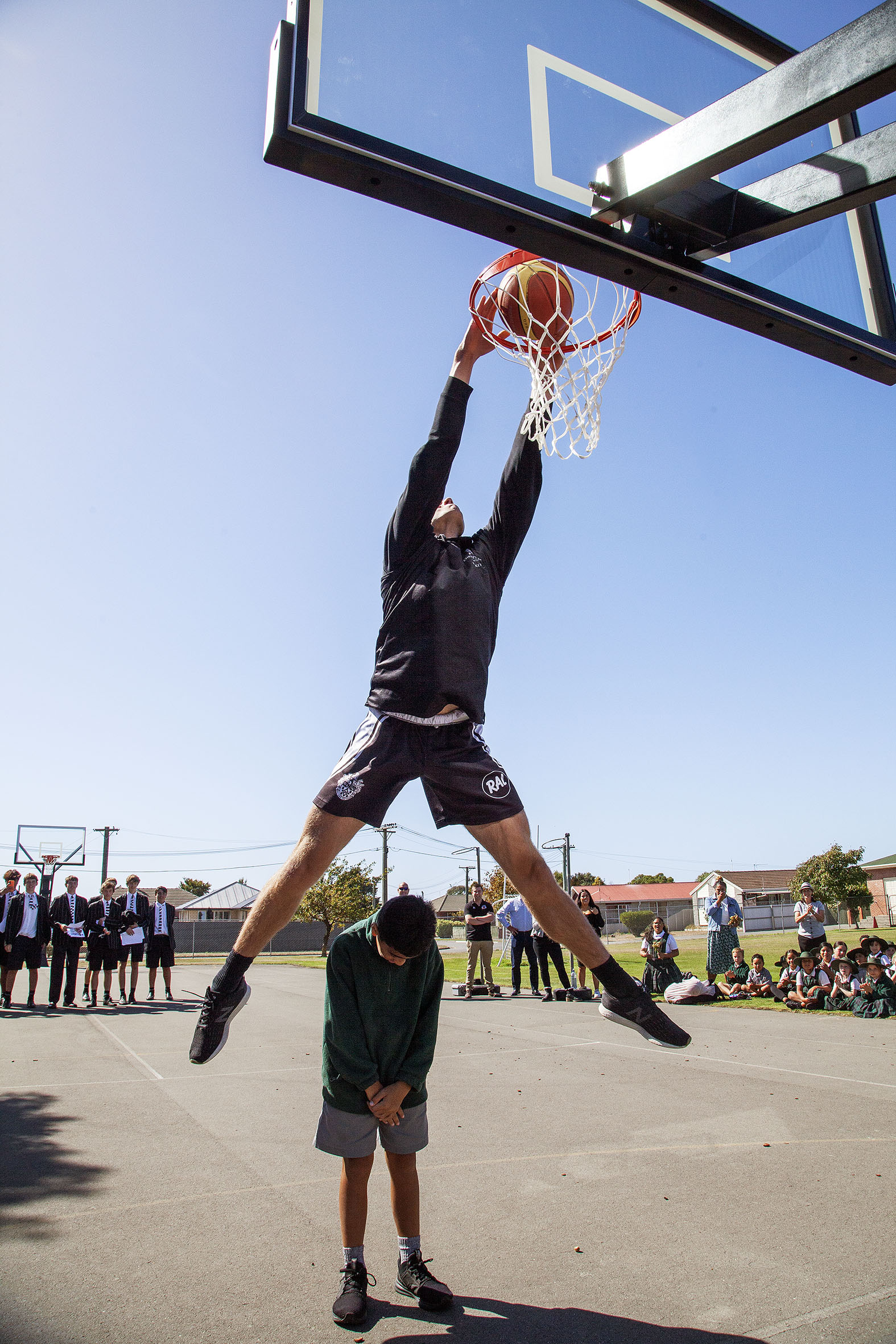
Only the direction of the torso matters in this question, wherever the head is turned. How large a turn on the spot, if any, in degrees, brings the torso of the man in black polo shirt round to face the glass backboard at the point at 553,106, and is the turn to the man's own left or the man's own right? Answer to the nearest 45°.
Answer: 0° — they already face it

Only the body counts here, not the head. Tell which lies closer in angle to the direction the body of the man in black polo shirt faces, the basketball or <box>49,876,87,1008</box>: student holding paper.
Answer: the basketball

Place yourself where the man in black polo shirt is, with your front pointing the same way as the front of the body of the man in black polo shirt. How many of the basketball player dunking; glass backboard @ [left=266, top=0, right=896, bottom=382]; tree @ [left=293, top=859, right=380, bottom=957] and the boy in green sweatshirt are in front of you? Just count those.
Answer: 3

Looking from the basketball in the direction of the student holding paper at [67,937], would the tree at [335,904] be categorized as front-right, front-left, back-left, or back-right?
front-right

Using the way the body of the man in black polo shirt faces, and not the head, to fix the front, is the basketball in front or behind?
in front

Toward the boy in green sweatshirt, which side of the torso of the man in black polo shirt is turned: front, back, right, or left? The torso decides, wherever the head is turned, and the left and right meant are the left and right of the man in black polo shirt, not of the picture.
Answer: front

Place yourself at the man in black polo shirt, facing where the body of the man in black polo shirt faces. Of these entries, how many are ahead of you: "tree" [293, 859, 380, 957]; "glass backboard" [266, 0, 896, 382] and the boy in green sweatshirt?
2

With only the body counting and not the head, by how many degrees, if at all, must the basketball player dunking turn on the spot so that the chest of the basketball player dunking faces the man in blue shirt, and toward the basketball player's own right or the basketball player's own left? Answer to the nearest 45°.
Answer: approximately 135° to the basketball player's own left

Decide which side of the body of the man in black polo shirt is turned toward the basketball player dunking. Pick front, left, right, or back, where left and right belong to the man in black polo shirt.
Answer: front

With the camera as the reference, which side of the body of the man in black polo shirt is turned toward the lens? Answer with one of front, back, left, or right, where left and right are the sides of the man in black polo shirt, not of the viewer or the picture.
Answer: front

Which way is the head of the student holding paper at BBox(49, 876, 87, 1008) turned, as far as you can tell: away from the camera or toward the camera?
toward the camera

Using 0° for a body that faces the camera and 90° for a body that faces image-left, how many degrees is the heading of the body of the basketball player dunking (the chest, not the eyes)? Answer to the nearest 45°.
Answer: approximately 315°

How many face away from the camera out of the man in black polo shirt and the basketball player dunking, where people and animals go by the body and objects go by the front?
0
